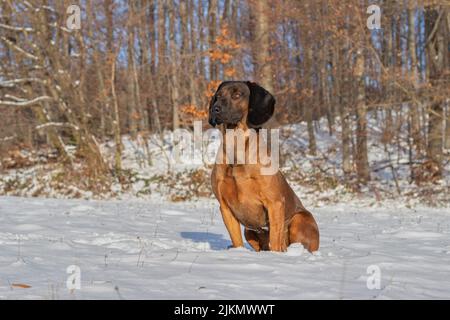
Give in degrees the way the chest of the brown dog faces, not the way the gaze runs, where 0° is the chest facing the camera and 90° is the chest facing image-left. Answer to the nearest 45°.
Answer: approximately 45°
